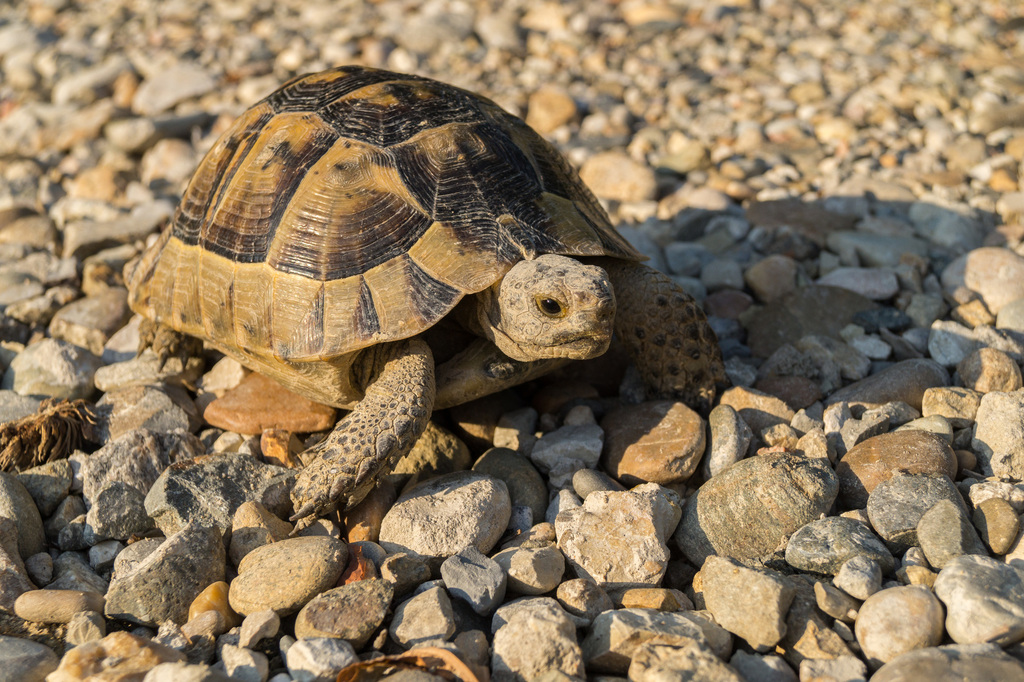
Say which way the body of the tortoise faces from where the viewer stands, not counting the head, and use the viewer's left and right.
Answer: facing the viewer and to the right of the viewer

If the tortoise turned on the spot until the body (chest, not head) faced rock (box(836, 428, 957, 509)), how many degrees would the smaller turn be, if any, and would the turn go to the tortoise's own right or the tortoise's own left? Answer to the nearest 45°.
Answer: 0° — it already faces it

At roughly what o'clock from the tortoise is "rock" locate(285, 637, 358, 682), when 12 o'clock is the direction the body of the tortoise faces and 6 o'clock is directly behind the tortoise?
The rock is roughly at 2 o'clock from the tortoise.

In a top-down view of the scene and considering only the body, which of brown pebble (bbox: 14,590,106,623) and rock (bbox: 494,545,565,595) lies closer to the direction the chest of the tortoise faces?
the rock

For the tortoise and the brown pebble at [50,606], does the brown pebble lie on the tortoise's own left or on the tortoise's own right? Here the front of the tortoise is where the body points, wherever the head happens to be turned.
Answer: on the tortoise's own right

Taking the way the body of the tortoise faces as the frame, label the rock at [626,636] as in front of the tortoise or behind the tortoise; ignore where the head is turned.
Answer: in front

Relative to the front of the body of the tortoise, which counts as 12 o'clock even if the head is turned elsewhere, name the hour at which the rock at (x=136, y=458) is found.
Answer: The rock is roughly at 4 o'clock from the tortoise.

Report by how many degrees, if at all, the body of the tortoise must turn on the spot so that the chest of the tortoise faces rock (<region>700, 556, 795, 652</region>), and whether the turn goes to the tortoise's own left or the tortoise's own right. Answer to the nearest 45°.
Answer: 0° — it already faces it

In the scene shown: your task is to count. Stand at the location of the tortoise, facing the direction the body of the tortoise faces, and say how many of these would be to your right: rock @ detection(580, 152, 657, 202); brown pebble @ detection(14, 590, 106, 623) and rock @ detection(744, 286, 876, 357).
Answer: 1

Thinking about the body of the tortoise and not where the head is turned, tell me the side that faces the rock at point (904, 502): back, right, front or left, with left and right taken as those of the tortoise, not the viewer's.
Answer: front
